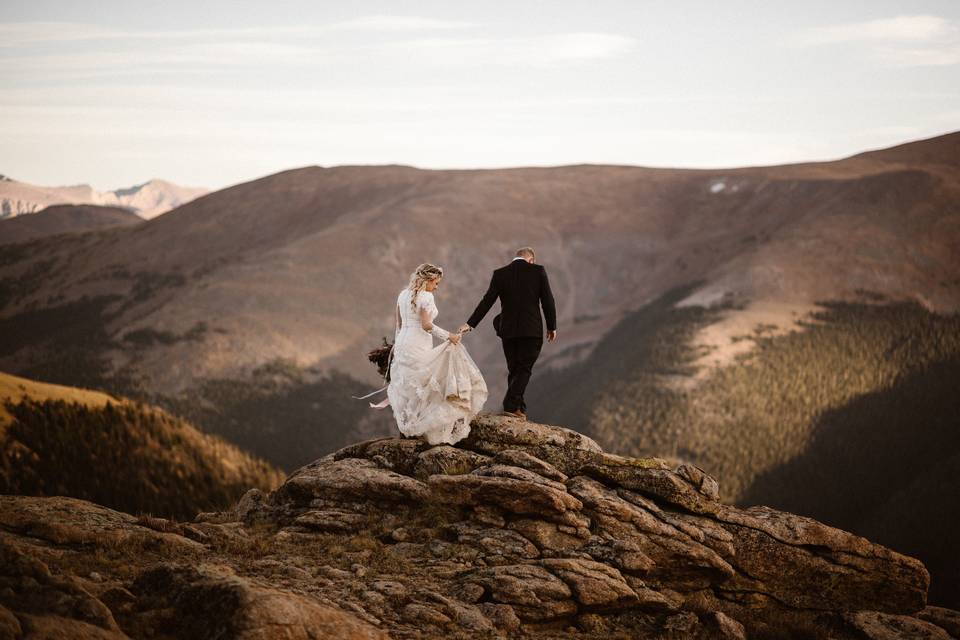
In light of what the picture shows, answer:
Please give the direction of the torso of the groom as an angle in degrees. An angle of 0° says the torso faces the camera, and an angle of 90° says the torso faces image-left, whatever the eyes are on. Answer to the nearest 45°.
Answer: approximately 180°

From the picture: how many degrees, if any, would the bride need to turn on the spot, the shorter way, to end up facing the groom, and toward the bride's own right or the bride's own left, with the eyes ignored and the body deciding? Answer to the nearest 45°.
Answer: approximately 45° to the bride's own right

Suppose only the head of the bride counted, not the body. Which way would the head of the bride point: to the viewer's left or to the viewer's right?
to the viewer's right

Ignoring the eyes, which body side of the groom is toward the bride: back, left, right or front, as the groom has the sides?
left

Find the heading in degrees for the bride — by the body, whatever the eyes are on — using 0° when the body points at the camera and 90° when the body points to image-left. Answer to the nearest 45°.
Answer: approximately 225°

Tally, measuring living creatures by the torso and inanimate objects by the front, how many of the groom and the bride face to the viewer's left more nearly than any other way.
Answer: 0
